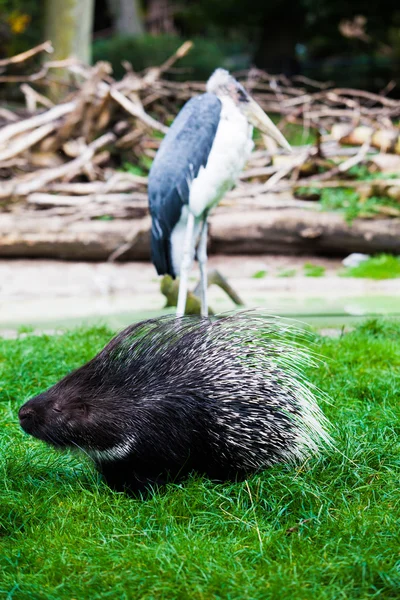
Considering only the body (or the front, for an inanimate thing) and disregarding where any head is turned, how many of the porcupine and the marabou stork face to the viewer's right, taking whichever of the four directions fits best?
1

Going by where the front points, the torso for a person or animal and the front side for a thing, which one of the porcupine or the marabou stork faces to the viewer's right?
the marabou stork

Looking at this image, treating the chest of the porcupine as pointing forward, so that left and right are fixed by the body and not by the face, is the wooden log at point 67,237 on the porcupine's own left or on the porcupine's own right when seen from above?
on the porcupine's own right

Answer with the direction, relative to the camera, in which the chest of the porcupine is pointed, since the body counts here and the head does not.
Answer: to the viewer's left

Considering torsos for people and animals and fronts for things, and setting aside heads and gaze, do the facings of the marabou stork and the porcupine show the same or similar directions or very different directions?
very different directions

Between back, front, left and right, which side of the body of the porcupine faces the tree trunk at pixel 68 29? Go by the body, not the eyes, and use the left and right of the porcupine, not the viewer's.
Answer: right

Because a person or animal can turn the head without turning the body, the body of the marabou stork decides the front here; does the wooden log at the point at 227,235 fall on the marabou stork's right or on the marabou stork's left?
on the marabou stork's left

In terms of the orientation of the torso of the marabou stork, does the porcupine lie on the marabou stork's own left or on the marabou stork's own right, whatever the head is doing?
on the marabou stork's own right

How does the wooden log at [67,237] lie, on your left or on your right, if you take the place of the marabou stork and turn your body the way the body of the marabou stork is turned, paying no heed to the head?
on your left

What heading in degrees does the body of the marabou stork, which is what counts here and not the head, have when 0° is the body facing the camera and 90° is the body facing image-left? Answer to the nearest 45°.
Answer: approximately 270°

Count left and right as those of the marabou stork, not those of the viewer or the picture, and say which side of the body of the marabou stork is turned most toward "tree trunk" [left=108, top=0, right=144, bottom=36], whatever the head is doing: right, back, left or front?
left

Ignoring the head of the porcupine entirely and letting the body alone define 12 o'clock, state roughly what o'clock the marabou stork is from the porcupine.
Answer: The marabou stork is roughly at 3 o'clock from the porcupine.

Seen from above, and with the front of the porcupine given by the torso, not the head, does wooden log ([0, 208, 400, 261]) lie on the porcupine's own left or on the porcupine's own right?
on the porcupine's own right

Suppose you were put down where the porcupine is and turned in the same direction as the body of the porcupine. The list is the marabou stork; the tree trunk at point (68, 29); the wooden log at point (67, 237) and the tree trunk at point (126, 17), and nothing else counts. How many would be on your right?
4
